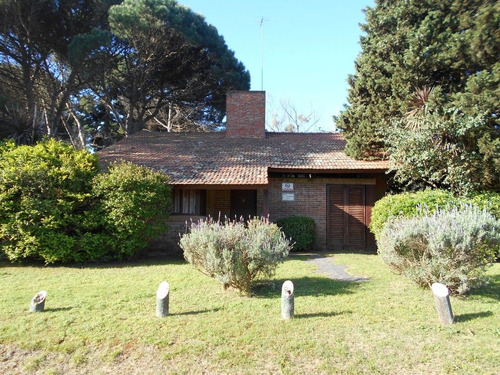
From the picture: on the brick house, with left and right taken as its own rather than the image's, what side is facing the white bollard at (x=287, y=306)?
front

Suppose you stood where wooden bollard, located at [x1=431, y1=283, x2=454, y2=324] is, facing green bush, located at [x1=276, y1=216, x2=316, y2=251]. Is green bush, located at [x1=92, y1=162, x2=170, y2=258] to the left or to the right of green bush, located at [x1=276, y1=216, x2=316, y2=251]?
left

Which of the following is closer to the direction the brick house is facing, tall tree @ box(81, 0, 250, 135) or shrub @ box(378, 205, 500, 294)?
the shrub

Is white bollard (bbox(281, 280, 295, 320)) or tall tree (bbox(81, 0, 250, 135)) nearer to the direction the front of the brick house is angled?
the white bollard

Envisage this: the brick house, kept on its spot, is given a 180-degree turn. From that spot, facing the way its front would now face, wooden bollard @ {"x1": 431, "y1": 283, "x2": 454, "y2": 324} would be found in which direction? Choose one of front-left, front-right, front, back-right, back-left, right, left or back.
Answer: back

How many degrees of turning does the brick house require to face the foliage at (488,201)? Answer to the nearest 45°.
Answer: approximately 45° to its left

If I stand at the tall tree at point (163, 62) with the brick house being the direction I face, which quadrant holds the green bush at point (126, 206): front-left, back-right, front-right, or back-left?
front-right

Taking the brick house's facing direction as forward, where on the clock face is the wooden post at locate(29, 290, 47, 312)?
The wooden post is roughly at 1 o'clock from the brick house.

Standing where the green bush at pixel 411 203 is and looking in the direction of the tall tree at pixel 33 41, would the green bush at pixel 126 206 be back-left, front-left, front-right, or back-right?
front-left

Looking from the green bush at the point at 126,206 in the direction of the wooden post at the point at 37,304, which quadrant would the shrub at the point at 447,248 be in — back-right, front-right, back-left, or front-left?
front-left

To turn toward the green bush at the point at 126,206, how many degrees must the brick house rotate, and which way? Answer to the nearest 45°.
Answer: approximately 45° to its right

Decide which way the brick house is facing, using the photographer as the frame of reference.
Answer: facing the viewer

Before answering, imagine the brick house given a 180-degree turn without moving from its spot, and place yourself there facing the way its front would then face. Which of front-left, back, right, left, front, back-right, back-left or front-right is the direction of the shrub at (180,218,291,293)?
back

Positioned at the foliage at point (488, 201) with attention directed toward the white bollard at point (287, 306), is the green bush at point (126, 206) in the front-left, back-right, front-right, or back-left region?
front-right

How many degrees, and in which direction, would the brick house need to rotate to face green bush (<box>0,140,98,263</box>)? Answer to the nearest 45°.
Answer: approximately 45° to its right

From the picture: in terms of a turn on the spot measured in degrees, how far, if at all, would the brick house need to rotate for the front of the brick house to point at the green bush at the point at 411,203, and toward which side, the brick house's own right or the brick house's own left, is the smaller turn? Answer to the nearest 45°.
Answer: approximately 45° to the brick house's own left

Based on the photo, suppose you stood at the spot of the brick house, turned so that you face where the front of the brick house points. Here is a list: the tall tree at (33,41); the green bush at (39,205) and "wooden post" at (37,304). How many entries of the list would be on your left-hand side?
0

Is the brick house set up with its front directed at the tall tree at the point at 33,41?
no
